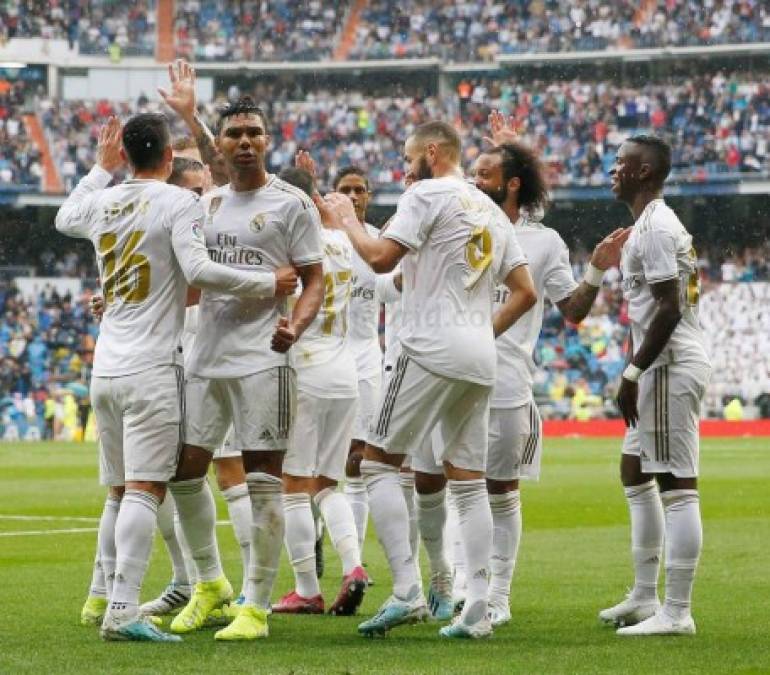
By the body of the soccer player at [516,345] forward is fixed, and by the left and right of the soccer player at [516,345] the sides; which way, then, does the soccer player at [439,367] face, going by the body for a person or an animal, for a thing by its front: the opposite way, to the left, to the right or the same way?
to the right

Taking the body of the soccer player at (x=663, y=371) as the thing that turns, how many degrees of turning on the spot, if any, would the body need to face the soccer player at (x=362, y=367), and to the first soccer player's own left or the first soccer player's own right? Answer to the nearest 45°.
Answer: approximately 45° to the first soccer player's own right

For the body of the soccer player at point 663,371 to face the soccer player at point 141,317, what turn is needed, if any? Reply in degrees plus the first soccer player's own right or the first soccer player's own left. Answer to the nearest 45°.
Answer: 0° — they already face them

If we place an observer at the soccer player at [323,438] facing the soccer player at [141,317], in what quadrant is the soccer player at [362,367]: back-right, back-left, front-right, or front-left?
back-right

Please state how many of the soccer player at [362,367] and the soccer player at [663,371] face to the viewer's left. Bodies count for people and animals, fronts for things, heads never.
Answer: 1

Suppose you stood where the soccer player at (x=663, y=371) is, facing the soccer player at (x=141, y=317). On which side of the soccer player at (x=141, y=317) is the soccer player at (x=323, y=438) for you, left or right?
right

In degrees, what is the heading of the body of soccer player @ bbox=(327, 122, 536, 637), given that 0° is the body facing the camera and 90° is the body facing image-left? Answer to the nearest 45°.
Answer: approximately 135°

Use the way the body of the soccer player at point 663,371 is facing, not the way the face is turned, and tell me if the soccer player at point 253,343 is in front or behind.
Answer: in front

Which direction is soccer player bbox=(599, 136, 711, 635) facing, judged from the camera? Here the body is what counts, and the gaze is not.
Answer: to the viewer's left

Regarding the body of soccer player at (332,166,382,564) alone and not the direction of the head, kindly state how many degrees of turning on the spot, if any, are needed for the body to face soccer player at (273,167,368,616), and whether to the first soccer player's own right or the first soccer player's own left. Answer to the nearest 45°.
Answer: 0° — they already face them

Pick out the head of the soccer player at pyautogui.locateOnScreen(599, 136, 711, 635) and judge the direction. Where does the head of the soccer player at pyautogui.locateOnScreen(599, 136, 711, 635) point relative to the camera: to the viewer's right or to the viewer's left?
to the viewer's left
